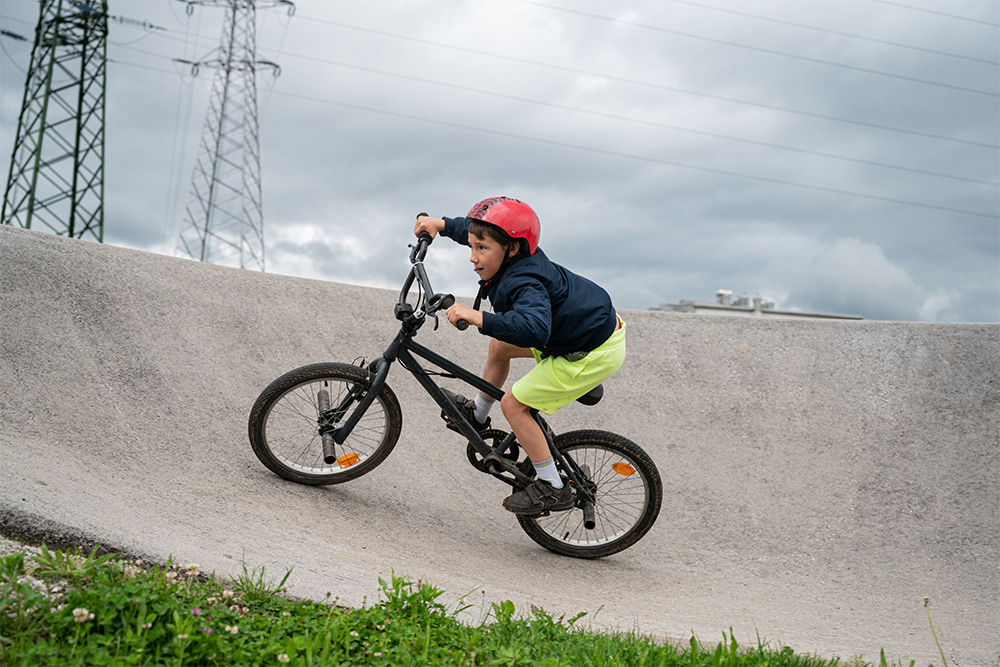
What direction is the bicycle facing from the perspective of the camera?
to the viewer's left

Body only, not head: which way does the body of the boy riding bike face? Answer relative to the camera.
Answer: to the viewer's left

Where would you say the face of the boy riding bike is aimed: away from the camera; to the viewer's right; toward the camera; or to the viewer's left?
to the viewer's left

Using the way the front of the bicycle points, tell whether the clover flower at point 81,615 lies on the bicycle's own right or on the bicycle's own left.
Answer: on the bicycle's own left

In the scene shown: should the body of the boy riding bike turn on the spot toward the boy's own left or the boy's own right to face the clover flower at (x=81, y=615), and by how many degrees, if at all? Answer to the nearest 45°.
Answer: approximately 45° to the boy's own left
